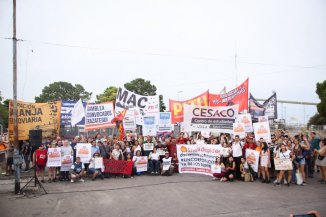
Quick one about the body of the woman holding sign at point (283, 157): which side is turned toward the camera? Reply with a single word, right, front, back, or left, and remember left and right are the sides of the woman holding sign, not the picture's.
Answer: front

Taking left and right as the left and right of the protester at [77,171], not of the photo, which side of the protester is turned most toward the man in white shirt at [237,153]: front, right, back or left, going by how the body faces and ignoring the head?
left

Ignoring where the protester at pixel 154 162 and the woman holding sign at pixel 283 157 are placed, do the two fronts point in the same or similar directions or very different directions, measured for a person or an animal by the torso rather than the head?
same or similar directions

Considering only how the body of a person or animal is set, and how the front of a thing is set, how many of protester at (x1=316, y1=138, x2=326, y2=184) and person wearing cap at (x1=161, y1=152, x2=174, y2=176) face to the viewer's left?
1

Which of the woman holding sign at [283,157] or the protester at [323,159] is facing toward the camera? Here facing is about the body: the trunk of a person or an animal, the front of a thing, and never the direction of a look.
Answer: the woman holding sign

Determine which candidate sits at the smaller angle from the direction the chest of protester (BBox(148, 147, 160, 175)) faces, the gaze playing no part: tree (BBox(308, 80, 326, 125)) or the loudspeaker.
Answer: the loudspeaker

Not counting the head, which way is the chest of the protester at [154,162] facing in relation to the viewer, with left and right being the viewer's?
facing the viewer

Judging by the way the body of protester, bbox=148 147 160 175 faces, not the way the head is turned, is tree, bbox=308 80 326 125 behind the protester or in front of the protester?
behind

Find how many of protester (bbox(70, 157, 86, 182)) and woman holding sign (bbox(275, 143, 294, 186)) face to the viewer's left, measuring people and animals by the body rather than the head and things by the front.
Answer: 0

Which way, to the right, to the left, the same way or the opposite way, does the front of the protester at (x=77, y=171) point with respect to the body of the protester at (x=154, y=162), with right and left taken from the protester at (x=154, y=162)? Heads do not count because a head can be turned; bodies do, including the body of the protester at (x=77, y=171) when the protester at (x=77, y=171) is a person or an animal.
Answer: the same way

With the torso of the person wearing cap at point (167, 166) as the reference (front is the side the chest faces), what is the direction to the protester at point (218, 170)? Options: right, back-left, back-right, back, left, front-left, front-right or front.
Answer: front-left

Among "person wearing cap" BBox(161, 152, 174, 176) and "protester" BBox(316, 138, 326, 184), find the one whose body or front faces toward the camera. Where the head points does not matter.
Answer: the person wearing cap
